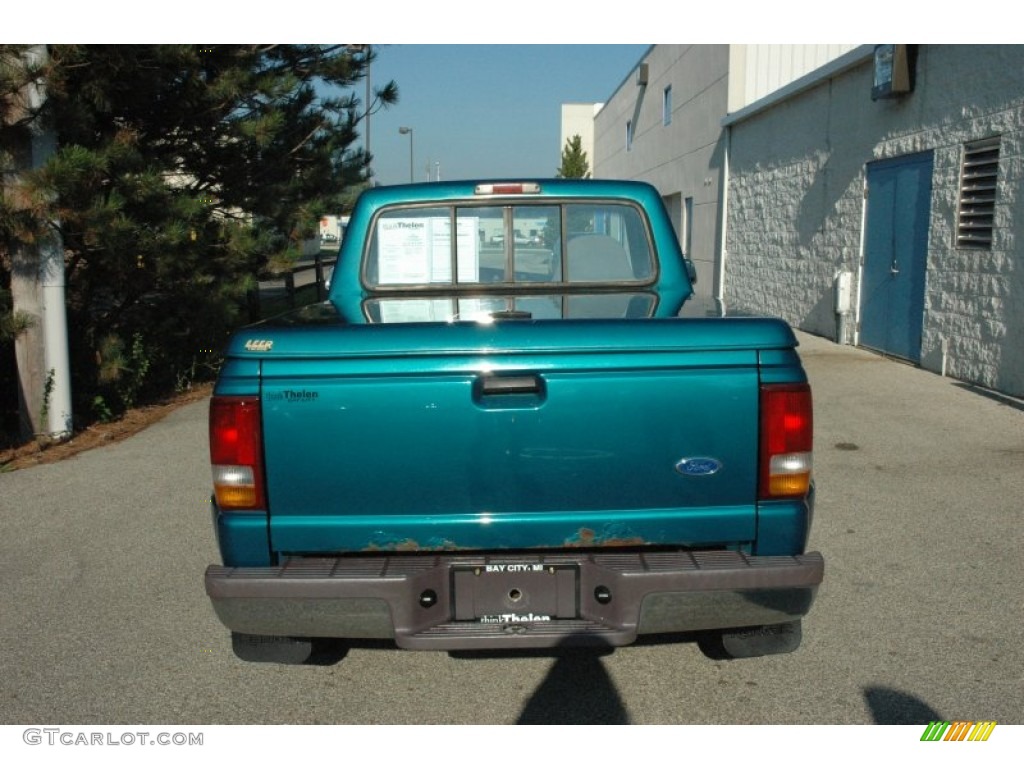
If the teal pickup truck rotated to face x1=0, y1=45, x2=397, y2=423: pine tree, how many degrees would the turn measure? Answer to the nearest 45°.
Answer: approximately 45° to its left

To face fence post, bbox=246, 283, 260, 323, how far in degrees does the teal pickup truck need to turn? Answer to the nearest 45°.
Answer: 0° — it already faces it

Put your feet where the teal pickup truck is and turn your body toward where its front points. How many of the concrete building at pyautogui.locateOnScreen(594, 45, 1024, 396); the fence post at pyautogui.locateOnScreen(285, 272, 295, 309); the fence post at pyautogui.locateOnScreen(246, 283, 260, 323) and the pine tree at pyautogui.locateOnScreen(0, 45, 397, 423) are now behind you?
0

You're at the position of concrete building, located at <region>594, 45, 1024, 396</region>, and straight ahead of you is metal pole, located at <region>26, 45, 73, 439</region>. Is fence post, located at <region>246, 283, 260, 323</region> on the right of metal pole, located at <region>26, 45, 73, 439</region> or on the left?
right

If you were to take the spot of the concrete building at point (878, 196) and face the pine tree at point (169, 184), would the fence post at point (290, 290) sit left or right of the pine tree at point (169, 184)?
right

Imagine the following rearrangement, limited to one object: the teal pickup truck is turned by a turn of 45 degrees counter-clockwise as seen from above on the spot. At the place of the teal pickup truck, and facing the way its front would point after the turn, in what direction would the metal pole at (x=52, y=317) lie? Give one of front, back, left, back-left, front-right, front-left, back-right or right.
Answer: front

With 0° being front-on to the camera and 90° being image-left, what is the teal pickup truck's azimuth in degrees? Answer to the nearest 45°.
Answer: approximately 180°

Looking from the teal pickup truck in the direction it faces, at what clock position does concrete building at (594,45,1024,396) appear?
The concrete building is roughly at 1 o'clock from the teal pickup truck.

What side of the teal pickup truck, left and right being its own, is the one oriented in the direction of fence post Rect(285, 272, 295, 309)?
front
